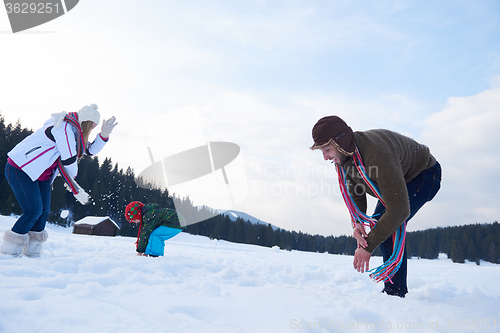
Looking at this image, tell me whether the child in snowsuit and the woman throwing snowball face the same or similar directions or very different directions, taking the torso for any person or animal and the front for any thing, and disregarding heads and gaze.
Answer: very different directions

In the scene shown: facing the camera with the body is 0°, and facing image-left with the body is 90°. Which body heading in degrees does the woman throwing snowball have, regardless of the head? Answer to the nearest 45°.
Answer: approximately 270°

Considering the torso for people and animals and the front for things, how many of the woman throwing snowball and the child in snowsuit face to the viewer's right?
1

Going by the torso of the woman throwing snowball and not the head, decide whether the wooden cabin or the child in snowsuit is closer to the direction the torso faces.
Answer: the child in snowsuit

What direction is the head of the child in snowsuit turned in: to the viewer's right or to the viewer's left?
to the viewer's left

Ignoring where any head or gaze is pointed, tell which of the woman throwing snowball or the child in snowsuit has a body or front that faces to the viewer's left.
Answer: the child in snowsuit

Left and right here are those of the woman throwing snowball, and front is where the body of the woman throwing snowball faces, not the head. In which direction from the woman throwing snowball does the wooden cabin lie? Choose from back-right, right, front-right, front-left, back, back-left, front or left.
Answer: left

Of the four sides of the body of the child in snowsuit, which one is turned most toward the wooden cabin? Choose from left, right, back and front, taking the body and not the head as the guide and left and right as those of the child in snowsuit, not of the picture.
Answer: right

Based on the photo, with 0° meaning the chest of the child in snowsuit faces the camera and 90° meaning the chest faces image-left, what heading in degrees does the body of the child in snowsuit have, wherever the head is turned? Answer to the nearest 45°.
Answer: approximately 90°

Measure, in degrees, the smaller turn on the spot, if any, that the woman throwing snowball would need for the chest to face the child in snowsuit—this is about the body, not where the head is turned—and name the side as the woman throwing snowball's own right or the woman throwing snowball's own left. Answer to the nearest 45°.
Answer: approximately 45° to the woman throwing snowball's own left

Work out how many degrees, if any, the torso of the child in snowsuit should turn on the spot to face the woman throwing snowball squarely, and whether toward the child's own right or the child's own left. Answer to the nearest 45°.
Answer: approximately 45° to the child's own left
